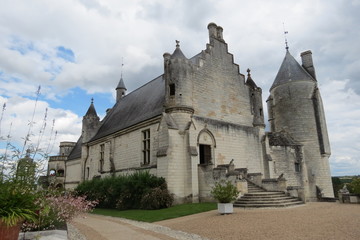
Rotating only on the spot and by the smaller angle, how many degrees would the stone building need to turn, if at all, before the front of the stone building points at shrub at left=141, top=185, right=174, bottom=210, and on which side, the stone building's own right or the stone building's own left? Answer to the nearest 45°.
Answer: approximately 90° to the stone building's own right

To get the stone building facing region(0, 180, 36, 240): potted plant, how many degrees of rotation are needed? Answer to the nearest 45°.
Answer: approximately 45° to its right
